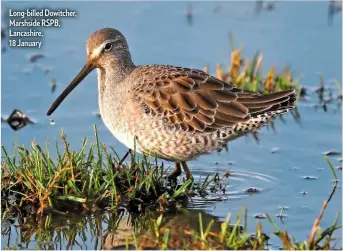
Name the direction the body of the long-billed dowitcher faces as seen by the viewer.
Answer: to the viewer's left
